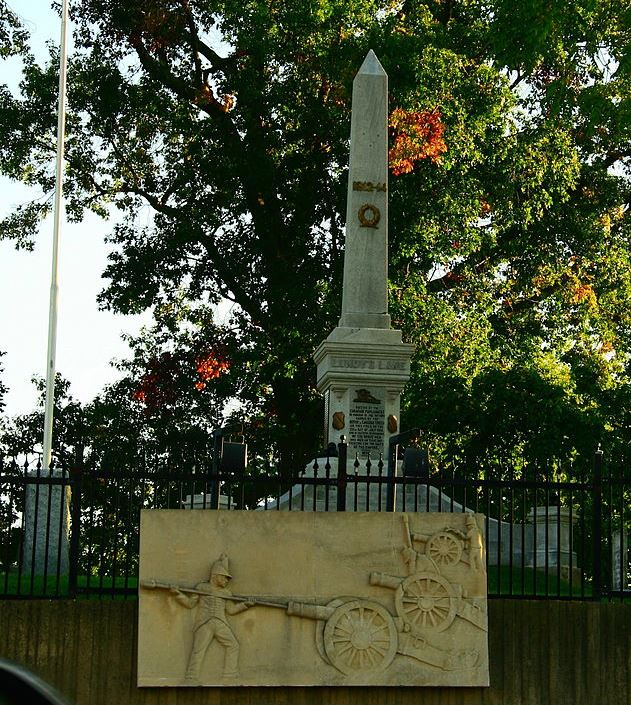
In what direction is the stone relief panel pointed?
toward the camera

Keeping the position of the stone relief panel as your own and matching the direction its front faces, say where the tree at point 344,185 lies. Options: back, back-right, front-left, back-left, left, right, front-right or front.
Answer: back

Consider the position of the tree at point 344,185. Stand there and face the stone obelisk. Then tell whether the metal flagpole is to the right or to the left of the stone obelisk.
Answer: right

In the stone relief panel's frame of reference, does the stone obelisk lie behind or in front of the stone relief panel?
behind
